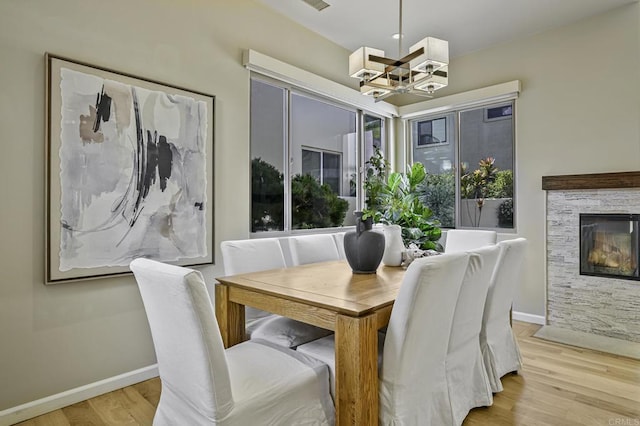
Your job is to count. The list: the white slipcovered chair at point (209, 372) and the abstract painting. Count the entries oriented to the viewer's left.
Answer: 0

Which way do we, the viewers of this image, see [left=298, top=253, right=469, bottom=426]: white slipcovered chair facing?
facing away from the viewer and to the left of the viewer

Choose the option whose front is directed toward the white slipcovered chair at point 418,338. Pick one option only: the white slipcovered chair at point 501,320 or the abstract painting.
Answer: the abstract painting

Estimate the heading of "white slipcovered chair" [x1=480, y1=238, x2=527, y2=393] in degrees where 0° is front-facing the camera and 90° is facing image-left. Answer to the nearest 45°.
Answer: approximately 135°

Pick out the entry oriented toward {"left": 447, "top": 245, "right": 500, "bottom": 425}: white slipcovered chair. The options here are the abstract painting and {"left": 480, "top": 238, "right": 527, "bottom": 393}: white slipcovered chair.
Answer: the abstract painting

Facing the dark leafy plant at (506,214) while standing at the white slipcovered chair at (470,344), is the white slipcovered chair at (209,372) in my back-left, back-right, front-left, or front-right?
back-left

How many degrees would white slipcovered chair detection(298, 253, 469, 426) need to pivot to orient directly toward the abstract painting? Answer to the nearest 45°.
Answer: approximately 45° to its left

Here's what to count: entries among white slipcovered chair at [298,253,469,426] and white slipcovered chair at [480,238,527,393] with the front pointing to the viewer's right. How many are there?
0

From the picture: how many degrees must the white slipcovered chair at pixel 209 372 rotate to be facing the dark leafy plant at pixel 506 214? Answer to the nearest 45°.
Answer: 0° — it already faces it

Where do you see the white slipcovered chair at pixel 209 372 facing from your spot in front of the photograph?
facing away from the viewer and to the right of the viewer

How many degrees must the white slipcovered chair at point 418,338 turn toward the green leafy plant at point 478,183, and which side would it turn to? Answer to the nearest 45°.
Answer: approximately 45° to its right
